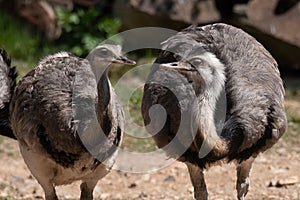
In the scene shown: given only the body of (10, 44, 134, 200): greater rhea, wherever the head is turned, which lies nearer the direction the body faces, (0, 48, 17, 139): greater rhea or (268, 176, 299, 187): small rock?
the small rock

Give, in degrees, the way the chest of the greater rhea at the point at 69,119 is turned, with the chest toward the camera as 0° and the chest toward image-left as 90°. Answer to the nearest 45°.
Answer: approximately 315°

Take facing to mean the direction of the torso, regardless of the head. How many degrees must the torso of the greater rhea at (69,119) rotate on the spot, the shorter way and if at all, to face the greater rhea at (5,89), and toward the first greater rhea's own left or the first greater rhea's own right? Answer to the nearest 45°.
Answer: approximately 180°

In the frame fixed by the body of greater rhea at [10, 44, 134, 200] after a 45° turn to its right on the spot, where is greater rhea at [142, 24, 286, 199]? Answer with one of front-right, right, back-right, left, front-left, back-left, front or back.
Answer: left
